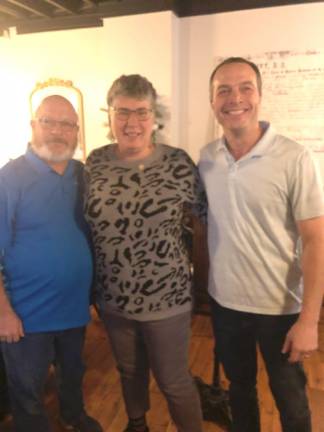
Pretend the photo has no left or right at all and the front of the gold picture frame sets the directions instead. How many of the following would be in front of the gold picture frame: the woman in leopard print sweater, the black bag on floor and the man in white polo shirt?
3

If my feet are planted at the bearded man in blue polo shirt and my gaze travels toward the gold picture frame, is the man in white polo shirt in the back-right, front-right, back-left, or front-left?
back-right

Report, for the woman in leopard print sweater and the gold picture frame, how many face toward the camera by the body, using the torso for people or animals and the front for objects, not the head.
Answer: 2

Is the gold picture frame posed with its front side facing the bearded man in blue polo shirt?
yes
